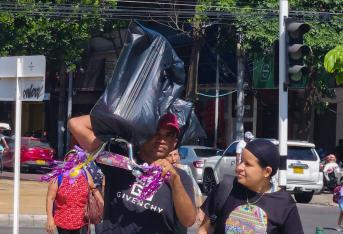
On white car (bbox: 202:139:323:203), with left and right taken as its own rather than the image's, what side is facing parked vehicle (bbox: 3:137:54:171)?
front

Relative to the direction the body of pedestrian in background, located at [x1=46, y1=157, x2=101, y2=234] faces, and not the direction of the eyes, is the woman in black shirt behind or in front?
in front

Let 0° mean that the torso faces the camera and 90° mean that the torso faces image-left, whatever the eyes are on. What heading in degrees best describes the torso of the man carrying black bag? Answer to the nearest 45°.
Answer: approximately 0°
